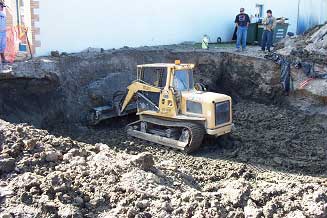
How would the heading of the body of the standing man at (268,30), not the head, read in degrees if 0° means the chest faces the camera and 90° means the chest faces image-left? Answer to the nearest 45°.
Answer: approximately 45°

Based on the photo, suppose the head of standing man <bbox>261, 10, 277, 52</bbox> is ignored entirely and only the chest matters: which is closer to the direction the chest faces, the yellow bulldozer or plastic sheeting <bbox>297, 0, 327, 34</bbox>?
the yellow bulldozer

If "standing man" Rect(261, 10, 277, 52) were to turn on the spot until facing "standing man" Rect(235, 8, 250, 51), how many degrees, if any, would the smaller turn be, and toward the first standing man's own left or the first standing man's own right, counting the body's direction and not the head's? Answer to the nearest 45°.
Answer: approximately 45° to the first standing man's own right

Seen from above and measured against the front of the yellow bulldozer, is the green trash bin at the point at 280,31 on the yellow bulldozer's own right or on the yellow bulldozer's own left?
on the yellow bulldozer's own right

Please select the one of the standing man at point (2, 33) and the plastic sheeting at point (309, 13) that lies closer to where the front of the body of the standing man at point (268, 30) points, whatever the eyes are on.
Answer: the standing man

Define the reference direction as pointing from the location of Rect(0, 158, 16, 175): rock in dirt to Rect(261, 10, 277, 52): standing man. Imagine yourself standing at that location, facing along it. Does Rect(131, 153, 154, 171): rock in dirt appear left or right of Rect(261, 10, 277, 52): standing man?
right

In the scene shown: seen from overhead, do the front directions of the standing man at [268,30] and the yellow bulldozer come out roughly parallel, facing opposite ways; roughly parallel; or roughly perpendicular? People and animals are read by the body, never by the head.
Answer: roughly perpendicular

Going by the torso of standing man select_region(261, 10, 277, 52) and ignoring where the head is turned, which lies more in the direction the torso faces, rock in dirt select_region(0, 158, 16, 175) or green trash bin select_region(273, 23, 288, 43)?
the rock in dirt

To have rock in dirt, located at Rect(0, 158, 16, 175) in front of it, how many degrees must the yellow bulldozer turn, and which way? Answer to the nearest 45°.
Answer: approximately 90° to its left

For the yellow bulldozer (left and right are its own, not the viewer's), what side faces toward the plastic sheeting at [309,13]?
right
